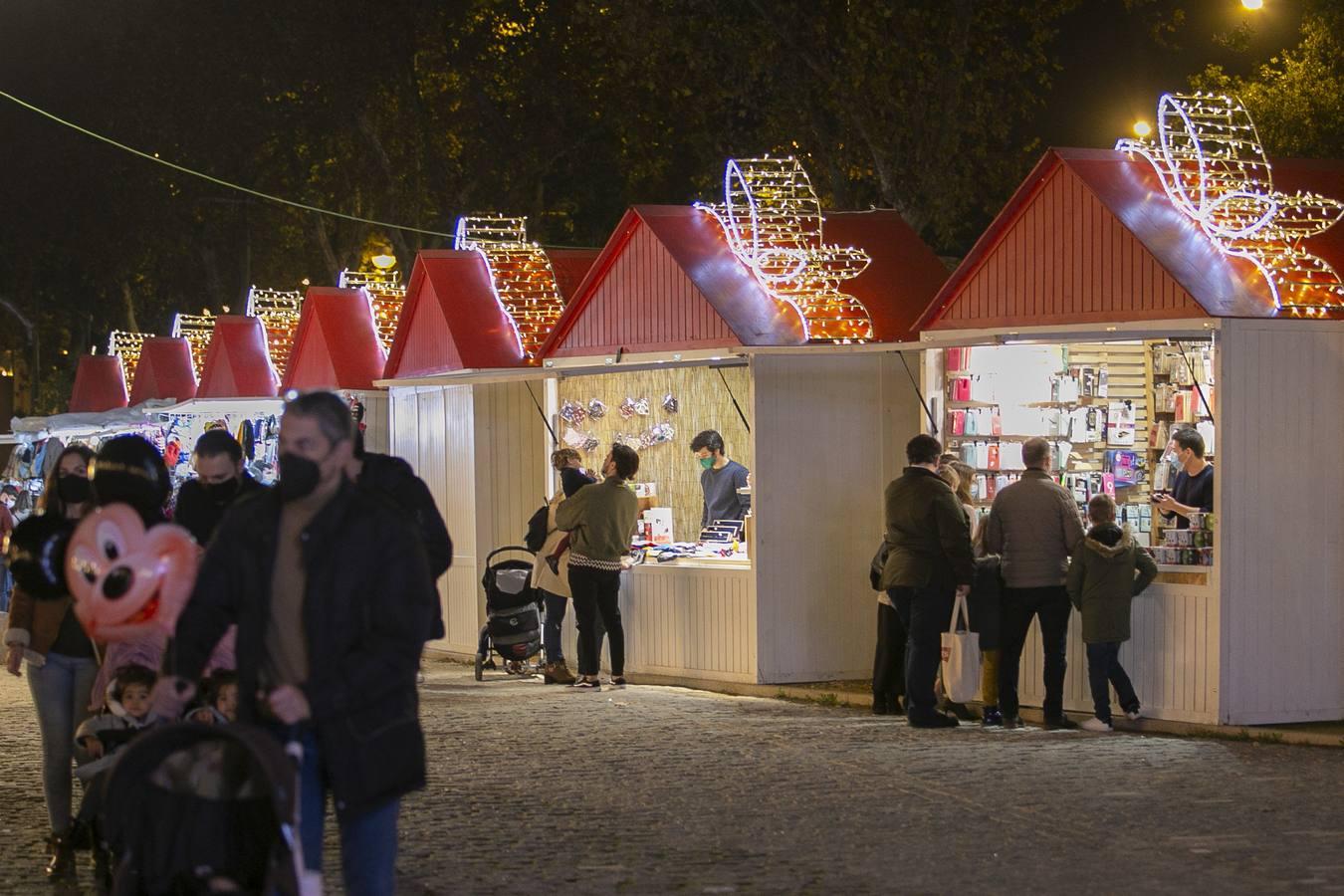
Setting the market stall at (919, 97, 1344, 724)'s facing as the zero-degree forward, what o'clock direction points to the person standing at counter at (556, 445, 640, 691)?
The person standing at counter is roughly at 2 o'clock from the market stall.

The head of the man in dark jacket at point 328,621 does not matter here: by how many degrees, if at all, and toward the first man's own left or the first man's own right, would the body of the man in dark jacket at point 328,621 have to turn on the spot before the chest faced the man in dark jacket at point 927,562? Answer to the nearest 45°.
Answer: approximately 180°

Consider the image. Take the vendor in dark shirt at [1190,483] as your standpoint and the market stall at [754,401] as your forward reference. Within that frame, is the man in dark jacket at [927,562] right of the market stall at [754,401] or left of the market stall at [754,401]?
left

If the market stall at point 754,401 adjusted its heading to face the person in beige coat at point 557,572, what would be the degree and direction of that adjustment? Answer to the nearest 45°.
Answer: approximately 45° to its right

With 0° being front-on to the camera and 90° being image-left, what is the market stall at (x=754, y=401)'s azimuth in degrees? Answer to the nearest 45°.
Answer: approximately 45°

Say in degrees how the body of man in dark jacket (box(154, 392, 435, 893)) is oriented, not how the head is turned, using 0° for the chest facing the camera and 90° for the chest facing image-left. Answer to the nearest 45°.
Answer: approximately 45°

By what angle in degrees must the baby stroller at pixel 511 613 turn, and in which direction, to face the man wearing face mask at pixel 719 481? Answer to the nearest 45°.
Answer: approximately 90° to its right

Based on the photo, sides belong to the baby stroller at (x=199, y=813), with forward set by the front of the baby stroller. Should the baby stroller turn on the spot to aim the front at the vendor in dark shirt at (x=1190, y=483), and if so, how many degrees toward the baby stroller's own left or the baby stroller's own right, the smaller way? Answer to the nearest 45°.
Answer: approximately 180°
